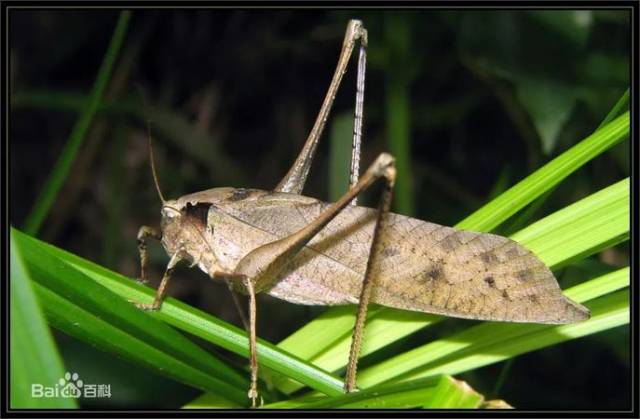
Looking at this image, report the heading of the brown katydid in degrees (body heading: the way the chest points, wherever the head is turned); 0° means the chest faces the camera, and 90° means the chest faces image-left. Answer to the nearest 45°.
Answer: approximately 90°
